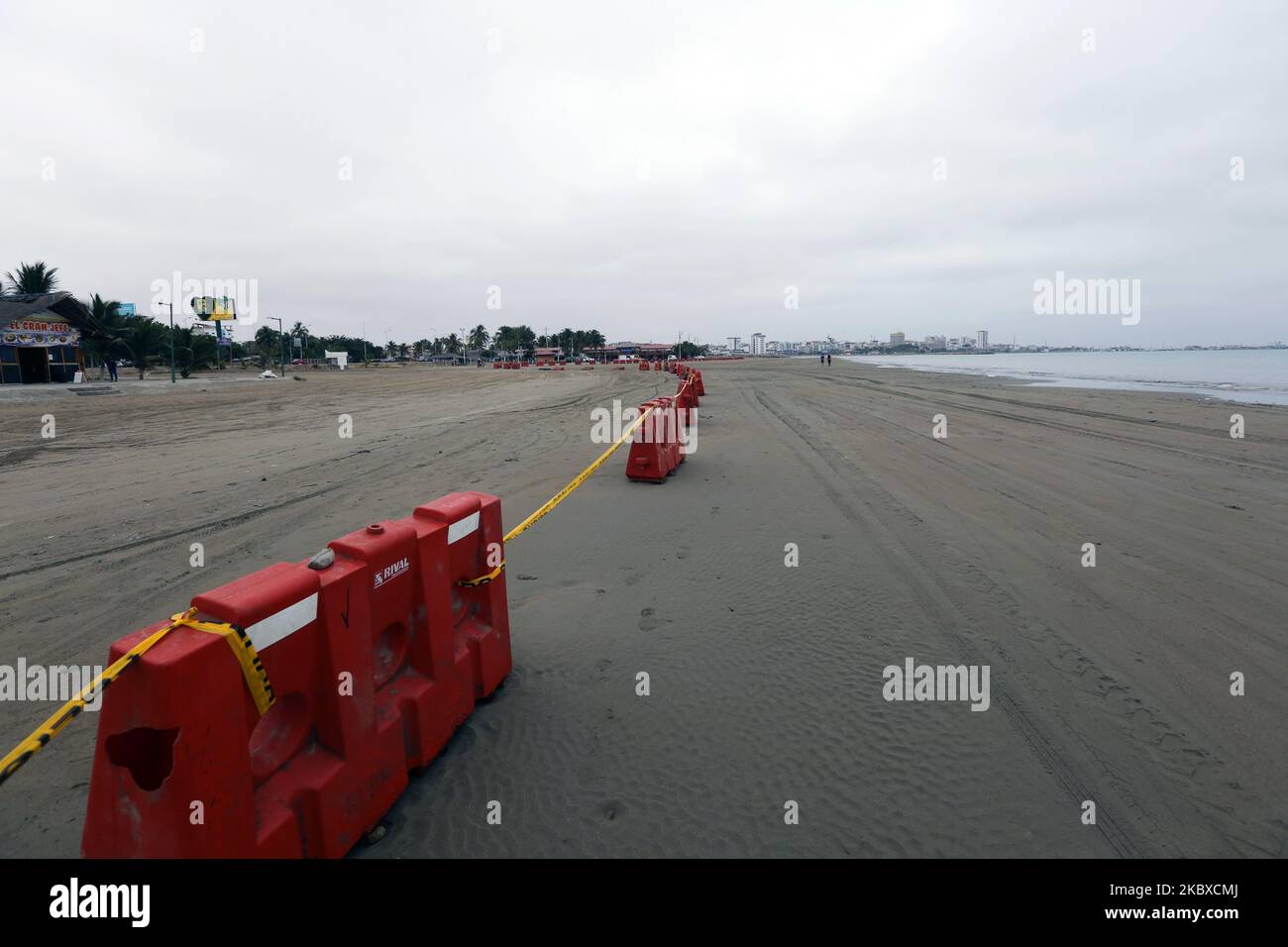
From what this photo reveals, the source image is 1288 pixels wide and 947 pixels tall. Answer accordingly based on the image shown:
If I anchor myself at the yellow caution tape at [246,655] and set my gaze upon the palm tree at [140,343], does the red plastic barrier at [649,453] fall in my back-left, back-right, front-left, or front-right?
front-right

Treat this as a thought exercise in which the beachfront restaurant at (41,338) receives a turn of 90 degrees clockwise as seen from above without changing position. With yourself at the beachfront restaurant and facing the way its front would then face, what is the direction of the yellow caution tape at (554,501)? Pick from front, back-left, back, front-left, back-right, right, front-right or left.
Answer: left

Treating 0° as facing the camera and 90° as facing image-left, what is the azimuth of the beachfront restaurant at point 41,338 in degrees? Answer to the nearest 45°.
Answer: approximately 0°

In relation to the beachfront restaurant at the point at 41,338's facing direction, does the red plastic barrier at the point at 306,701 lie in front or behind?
in front

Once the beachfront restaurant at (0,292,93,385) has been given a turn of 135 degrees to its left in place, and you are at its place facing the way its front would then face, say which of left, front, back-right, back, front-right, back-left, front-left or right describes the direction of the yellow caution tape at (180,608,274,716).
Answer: back-right

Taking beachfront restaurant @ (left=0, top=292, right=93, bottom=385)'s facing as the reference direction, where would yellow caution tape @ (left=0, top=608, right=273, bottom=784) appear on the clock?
The yellow caution tape is roughly at 12 o'clock from the beachfront restaurant.

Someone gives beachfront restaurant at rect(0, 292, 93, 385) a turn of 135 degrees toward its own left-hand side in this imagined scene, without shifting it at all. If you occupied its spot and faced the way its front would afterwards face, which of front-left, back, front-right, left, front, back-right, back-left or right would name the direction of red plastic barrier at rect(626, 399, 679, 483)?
back-right

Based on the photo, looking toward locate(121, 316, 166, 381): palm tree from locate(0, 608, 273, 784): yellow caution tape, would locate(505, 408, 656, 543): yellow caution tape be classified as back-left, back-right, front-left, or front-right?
front-right

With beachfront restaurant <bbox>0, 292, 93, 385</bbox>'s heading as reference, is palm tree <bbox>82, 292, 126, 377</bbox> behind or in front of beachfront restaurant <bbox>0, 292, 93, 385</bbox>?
behind
